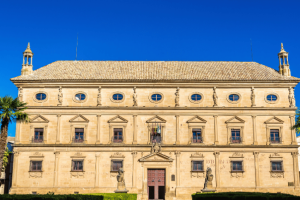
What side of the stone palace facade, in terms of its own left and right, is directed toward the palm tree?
right

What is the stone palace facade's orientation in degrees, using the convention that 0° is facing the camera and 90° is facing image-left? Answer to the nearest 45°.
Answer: approximately 0°

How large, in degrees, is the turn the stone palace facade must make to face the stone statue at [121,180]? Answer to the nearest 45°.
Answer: approximately 45° to its right
